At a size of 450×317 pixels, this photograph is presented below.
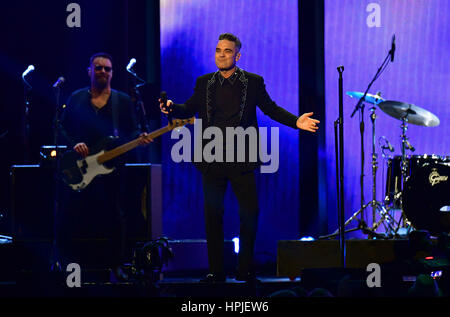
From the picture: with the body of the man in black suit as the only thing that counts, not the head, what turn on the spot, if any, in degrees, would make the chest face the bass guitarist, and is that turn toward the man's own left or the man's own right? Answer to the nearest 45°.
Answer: approximately 135° to the man's own right

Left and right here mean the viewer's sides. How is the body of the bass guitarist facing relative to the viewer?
facing the viewer

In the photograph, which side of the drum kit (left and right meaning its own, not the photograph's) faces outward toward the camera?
front

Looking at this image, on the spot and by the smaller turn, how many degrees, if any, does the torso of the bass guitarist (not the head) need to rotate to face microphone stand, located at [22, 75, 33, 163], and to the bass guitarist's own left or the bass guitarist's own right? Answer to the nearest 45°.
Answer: approximately 135° to the bass guitarist's own right

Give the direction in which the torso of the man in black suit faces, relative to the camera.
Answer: toward the camera

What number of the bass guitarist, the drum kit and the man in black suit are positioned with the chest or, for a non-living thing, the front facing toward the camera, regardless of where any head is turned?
3

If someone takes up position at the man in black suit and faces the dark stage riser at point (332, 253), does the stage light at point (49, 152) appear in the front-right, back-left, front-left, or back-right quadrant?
back-left

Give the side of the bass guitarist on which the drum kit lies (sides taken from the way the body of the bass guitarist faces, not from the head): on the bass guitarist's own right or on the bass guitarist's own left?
on the bass guitarist's own left

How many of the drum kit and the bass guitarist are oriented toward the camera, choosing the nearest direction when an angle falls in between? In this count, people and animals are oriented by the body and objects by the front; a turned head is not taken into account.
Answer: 2
